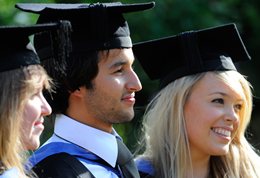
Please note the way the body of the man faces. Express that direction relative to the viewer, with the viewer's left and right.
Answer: facing to the right of the viewer

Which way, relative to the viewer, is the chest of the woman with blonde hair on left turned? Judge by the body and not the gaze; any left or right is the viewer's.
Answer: facing to the right of the viewer

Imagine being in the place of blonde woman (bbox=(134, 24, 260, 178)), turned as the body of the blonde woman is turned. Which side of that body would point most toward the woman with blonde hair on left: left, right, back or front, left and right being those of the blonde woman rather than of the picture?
right

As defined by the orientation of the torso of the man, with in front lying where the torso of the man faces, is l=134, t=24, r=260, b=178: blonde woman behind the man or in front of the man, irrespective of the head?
in front

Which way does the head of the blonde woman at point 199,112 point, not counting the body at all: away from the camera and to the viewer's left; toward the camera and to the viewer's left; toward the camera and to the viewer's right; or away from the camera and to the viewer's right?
toward the camera and to the viewer's right

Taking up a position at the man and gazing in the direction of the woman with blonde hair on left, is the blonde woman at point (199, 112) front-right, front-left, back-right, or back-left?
back-left

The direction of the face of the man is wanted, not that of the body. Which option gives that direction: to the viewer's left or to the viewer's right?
to the viewer's right

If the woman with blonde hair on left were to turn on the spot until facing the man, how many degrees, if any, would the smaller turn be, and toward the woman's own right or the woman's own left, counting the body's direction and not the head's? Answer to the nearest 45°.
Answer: approximately 45° to the woman's own left

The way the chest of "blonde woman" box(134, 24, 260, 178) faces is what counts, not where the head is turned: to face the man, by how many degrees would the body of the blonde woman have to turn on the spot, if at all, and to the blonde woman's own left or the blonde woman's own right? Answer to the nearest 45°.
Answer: approximately 90° to the blonde woman's own right

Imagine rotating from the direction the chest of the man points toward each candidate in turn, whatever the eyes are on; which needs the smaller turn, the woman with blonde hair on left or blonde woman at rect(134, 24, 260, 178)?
the blonde woman
